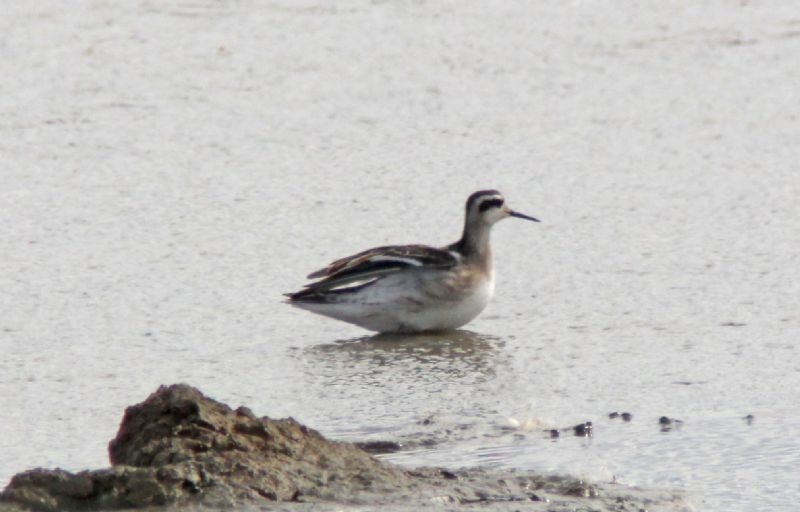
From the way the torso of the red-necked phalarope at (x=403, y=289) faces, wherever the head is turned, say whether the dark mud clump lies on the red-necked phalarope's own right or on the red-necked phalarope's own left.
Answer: on the red-necked phalarope's own right

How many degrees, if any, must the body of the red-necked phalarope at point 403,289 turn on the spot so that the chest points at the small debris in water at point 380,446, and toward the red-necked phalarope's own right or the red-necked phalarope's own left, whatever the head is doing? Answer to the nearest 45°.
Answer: approximately 90° to the red-necked phalarope's own right

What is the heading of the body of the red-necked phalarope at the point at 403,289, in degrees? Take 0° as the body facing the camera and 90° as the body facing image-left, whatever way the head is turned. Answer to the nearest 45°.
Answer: approximately 270°
